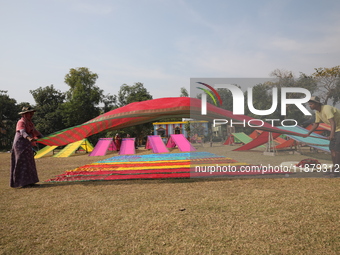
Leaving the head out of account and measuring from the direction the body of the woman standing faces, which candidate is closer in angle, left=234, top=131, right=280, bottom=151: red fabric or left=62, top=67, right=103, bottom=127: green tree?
the red fabric

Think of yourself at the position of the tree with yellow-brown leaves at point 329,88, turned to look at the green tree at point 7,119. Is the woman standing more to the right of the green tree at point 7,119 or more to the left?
left

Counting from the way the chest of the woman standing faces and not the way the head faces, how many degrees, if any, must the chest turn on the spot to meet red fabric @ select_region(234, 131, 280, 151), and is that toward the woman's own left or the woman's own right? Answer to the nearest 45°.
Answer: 0° — they already face it

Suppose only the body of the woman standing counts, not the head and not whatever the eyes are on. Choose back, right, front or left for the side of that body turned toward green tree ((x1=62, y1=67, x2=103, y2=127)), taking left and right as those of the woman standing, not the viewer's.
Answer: left

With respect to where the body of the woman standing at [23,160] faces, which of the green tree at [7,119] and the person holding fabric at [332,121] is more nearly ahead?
the person holding fabric

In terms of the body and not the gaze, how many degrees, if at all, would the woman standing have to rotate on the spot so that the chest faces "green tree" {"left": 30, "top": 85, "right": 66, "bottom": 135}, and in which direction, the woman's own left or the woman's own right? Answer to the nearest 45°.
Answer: approximately 90° to the woman's own left

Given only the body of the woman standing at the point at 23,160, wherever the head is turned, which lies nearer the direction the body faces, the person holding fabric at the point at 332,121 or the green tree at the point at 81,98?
the person holding fabric

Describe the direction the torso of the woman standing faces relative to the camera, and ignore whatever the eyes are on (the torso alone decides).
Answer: to the viewer's right

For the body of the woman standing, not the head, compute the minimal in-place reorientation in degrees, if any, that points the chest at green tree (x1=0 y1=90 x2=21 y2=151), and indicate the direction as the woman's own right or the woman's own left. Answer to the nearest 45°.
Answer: approximately 90° to the woman's own left
